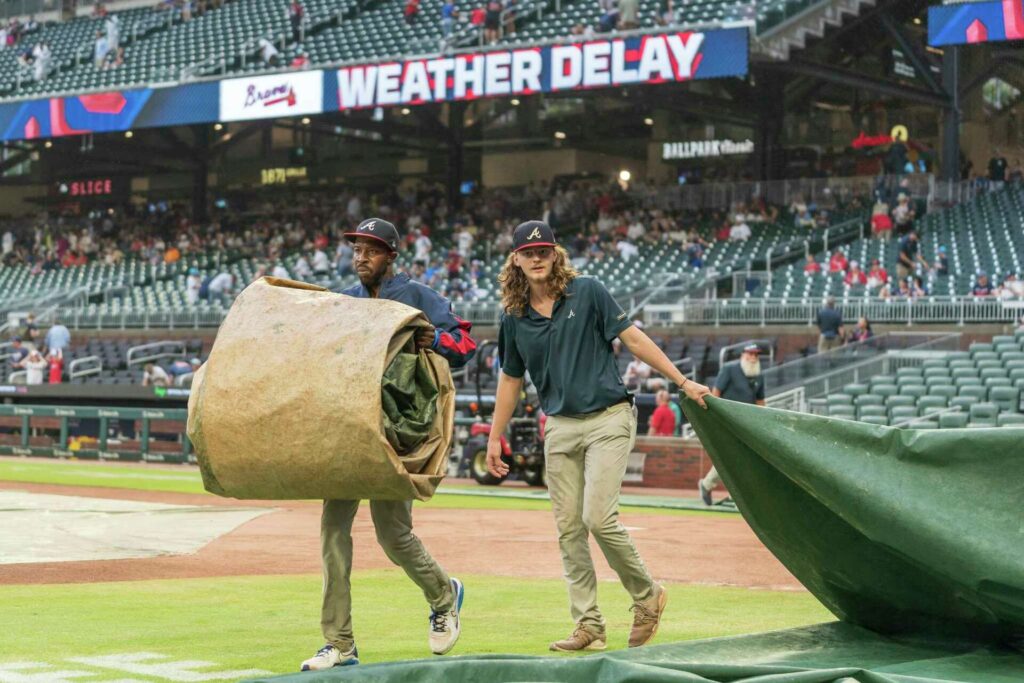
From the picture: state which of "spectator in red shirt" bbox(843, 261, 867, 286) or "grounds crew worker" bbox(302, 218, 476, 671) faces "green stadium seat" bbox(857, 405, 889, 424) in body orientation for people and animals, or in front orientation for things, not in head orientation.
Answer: the spectator in red shirt

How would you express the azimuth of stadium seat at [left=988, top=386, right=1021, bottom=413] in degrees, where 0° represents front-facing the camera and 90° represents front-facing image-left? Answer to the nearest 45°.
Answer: approximately 45°

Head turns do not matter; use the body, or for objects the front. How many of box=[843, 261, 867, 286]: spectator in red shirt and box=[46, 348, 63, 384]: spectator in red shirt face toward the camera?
2

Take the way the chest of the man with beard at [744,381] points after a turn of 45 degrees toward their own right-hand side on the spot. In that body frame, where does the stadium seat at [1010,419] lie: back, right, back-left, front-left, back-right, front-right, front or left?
back-left

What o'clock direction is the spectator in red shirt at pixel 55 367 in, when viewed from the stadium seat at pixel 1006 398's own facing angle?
The spectator in red shirt is roughly at 2 o'clock from the stadium seat.

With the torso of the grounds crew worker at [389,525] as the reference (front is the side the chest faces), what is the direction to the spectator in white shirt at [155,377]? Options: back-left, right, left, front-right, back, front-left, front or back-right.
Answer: back-right

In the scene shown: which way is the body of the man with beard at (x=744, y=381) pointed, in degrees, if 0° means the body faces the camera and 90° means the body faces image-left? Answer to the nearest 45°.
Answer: approximately 315°

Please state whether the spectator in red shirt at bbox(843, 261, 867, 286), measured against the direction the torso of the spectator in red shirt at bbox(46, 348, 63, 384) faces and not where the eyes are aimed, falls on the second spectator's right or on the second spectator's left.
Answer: on the second spectator's left

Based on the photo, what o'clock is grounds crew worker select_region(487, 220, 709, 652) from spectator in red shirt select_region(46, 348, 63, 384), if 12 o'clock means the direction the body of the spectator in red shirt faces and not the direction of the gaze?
The grounds crew worker is roughly at 12 o'clock from the spectator in red shirt.

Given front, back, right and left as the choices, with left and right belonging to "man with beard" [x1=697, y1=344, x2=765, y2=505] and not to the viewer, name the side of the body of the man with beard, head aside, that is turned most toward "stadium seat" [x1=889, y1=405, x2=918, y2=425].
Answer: left

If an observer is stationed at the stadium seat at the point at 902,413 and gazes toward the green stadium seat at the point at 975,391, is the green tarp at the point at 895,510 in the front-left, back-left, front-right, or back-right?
back-right
